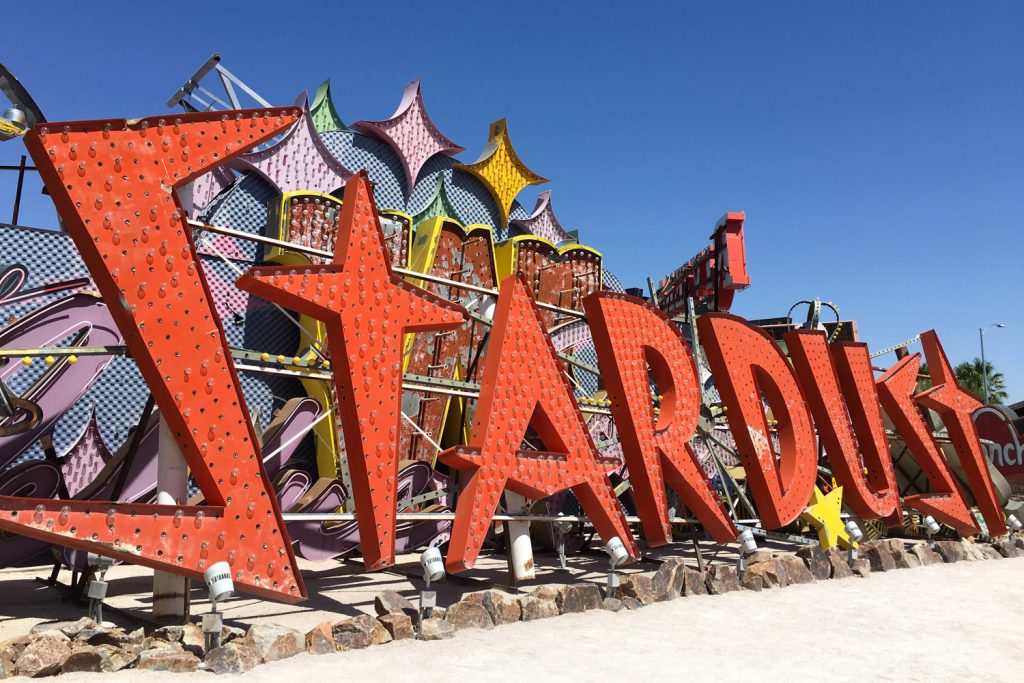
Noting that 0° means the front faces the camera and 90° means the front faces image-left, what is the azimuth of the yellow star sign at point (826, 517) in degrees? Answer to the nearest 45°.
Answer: approximately 315°

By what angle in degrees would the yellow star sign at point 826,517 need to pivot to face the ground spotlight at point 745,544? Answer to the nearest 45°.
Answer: approximately 90° to its right

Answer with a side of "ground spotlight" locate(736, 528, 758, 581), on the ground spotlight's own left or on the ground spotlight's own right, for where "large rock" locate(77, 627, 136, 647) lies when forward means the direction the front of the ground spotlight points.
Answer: on the ground spotlight's own left

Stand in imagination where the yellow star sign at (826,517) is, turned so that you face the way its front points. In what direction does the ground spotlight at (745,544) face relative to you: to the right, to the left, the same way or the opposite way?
the opposite way

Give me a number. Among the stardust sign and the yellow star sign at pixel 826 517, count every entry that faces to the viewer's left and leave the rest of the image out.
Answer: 0

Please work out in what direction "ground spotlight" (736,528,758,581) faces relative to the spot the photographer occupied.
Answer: facing away from the viewer and to the left of the viewer

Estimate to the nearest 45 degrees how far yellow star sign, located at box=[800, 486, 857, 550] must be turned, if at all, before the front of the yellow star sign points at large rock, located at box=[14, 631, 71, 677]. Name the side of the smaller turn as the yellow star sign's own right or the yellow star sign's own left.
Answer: approximately 90° to the yellow star sign's own right

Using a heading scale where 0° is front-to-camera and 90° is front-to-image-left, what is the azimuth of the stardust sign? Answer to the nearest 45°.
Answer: approximately 315°

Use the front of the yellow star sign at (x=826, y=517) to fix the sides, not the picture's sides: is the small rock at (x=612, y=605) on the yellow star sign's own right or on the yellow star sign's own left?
on the yellow star sign's own right

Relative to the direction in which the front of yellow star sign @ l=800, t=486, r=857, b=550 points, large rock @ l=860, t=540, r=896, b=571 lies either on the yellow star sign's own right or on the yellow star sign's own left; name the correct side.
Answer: on the yellow star sign's own left

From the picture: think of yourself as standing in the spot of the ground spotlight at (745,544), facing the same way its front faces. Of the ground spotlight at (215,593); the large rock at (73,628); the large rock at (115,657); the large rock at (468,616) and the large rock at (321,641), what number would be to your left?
5

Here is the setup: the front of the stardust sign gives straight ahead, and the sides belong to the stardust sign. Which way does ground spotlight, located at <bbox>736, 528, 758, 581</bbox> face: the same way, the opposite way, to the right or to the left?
the opposite way
